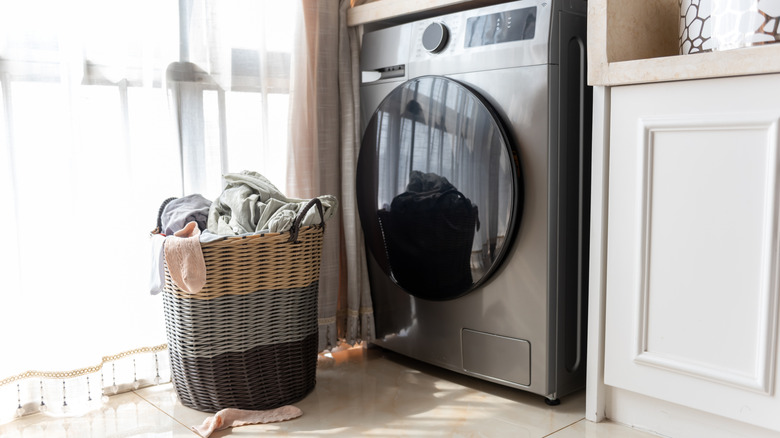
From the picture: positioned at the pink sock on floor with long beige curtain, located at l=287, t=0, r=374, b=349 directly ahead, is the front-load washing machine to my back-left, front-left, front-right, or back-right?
front-right

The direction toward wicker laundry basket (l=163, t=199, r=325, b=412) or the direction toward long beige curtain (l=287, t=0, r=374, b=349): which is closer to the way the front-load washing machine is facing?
the wicker laundry basket

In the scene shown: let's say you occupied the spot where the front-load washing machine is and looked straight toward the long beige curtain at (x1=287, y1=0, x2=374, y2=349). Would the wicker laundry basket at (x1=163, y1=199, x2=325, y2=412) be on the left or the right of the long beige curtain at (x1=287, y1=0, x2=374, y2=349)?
left

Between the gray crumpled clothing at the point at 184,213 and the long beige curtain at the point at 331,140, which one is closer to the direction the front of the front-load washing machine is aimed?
the gray crumpled clothing

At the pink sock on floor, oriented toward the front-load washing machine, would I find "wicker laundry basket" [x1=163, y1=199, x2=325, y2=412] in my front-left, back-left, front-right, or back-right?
front-left

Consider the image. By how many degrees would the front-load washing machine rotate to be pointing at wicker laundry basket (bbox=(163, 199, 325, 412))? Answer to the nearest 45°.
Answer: approximately 45° to its right

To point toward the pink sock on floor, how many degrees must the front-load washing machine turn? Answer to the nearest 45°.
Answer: approximately 45° to its right

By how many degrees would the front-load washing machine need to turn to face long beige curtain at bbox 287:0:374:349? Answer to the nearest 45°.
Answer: approximately 90° to its right

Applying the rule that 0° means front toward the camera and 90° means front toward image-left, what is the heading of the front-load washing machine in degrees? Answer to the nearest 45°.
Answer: approximately 45°
